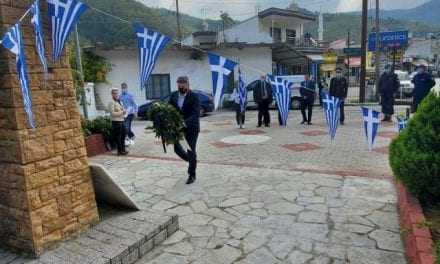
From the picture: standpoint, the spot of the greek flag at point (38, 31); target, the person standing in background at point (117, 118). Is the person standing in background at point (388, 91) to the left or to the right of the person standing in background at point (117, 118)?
right

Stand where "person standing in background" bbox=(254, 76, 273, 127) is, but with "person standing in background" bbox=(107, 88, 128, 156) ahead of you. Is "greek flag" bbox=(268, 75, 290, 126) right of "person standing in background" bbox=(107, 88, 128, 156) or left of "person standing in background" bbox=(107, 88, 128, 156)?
left

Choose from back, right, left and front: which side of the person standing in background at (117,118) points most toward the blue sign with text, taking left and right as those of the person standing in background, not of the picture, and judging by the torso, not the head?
left

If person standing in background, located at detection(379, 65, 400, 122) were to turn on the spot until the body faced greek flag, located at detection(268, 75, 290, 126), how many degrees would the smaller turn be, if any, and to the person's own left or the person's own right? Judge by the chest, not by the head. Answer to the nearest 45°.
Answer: approximately 45° to the person's own right

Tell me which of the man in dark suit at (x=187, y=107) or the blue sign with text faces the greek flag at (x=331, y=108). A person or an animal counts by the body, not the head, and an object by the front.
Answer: the blue sign with text

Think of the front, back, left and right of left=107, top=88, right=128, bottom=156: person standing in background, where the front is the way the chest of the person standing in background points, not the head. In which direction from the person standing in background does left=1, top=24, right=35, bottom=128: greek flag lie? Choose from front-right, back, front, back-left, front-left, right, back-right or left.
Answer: front-right
